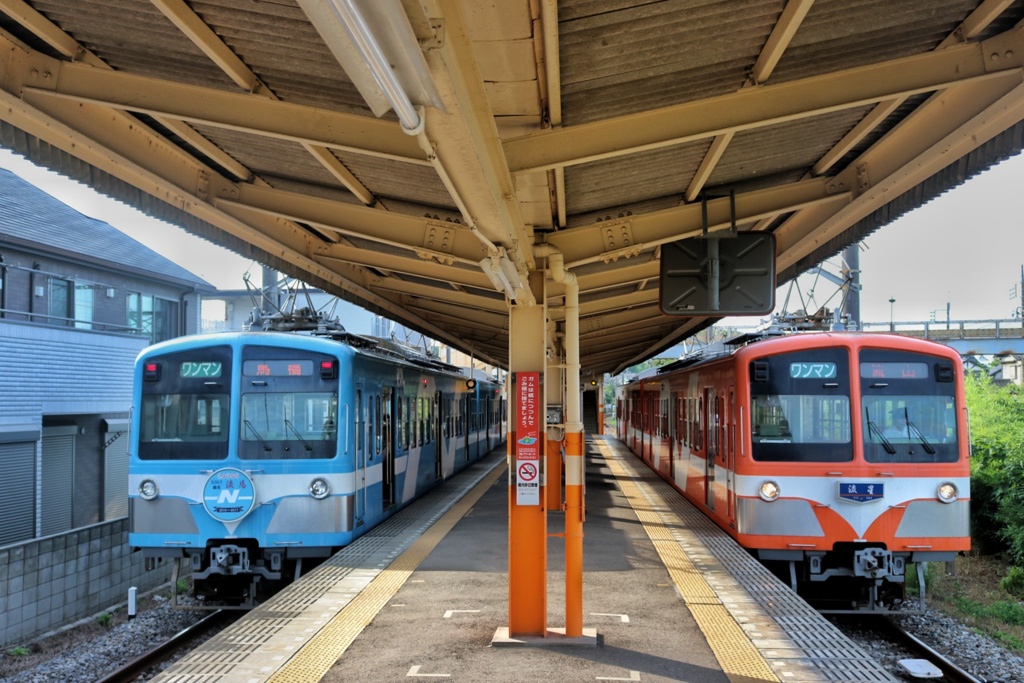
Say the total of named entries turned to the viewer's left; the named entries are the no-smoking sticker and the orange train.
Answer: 0

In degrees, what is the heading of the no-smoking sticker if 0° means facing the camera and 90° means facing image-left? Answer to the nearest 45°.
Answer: approximately 0°

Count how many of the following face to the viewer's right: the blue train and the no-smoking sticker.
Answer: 0

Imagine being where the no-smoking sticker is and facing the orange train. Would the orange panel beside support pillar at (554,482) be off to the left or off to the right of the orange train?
left

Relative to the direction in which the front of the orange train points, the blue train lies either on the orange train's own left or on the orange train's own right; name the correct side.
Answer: on the orange train's own right

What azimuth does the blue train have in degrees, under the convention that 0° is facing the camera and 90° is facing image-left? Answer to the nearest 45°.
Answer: approximately 45°

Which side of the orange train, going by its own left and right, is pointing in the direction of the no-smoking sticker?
front

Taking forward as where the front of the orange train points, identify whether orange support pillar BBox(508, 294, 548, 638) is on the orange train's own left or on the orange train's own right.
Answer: on the orange train's own right

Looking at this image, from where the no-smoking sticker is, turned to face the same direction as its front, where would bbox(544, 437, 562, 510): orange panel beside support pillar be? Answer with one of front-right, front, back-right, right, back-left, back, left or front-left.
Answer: back
